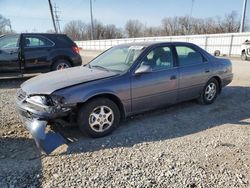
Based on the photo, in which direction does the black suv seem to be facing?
to the viewer's left
